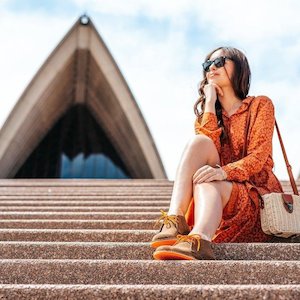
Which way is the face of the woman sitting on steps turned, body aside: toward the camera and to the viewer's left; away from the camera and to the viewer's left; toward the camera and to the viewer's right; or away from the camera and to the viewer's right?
toward the camera and to the viewer's left

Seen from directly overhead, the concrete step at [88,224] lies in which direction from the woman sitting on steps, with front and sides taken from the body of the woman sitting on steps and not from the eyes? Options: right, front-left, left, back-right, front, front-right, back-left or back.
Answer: right

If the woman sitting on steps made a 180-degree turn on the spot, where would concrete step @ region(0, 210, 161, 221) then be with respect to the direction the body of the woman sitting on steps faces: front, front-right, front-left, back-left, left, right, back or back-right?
left

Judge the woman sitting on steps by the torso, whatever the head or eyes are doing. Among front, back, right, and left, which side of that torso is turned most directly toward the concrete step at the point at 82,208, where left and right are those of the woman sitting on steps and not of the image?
right

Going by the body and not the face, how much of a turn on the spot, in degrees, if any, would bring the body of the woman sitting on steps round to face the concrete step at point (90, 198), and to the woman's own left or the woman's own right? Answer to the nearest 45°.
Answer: approximately 90° to the woman's own right

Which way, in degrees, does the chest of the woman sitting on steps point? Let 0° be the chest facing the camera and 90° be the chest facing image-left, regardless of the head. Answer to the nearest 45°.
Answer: approximately 45°

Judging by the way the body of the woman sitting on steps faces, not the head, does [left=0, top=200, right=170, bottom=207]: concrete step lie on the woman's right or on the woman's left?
on the woman's right
